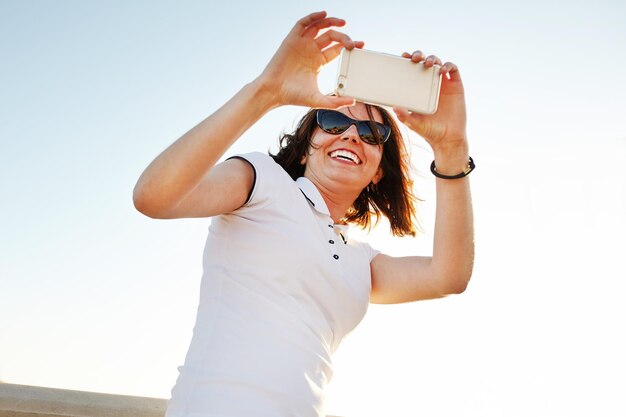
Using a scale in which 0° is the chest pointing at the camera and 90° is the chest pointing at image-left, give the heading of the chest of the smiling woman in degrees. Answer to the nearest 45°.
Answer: approximately 315°
